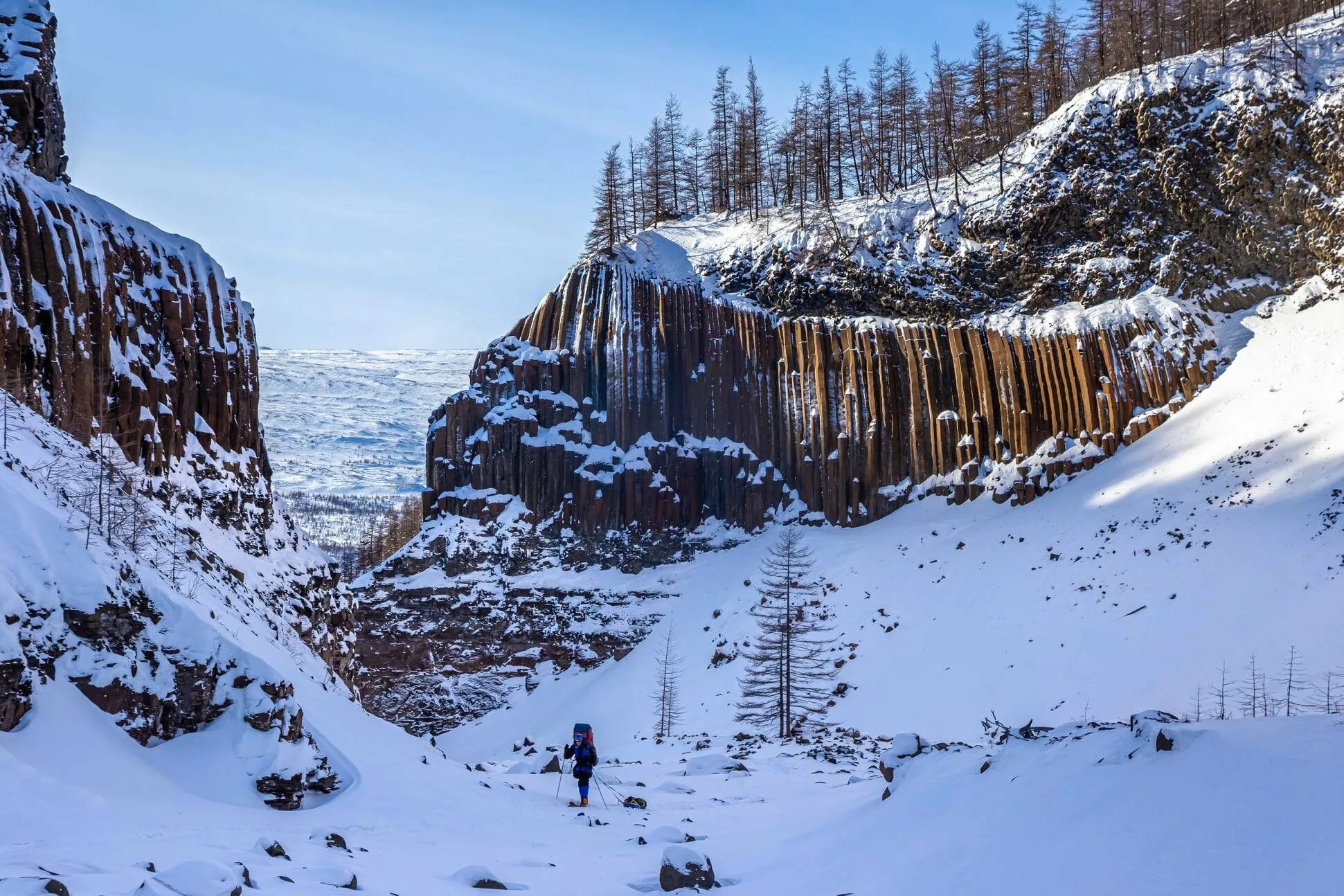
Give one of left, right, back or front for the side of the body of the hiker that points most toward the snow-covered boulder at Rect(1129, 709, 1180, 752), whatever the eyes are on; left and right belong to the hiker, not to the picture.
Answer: left

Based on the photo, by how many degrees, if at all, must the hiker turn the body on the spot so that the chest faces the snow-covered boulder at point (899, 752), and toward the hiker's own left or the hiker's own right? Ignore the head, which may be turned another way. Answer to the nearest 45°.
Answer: approximately 135° to the hiker's own left

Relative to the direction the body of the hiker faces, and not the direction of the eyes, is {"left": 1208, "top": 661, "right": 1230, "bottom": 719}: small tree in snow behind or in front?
behind

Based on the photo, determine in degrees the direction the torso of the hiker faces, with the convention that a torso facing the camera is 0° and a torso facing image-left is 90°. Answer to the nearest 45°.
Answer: approximately 45°

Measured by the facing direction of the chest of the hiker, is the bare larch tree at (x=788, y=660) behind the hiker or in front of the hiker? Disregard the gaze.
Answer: behind

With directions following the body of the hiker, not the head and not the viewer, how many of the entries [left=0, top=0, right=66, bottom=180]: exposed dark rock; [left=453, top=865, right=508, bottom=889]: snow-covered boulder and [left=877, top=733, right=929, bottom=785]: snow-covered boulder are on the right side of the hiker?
1

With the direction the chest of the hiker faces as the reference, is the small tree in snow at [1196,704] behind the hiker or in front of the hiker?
behind

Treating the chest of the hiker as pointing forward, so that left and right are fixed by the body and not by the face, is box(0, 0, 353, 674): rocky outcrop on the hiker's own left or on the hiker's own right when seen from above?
on the hiker's own right

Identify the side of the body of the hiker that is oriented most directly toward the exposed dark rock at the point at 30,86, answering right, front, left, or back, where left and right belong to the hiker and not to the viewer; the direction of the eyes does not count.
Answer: right

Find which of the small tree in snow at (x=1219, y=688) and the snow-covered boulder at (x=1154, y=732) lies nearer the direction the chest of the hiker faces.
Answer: the snow-covered boulder
